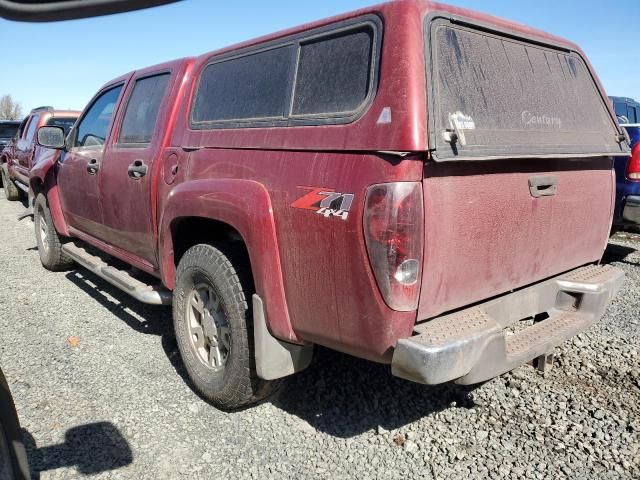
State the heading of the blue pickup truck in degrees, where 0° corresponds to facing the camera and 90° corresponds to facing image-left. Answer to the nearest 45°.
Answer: approximately 135°

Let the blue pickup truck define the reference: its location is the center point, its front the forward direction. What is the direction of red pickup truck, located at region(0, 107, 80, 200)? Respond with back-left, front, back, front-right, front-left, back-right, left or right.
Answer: front-left

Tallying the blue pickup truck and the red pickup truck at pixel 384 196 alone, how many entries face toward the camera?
0

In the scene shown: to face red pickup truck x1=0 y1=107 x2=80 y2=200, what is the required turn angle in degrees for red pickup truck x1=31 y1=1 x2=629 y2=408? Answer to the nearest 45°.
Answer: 0° — it already faces it

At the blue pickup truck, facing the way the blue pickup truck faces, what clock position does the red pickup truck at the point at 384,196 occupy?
The red pickup truck is roughly at 8 o'clock from the blue pickup truck.

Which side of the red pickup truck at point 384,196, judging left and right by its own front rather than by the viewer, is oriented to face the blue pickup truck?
right

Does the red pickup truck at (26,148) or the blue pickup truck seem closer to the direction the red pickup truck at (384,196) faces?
the red pickup truck

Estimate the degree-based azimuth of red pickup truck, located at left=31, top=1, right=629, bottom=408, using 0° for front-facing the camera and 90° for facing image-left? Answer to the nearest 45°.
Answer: approximately 135°

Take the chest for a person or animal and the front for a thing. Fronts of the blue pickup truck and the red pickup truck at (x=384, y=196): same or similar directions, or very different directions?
same or similar directions
